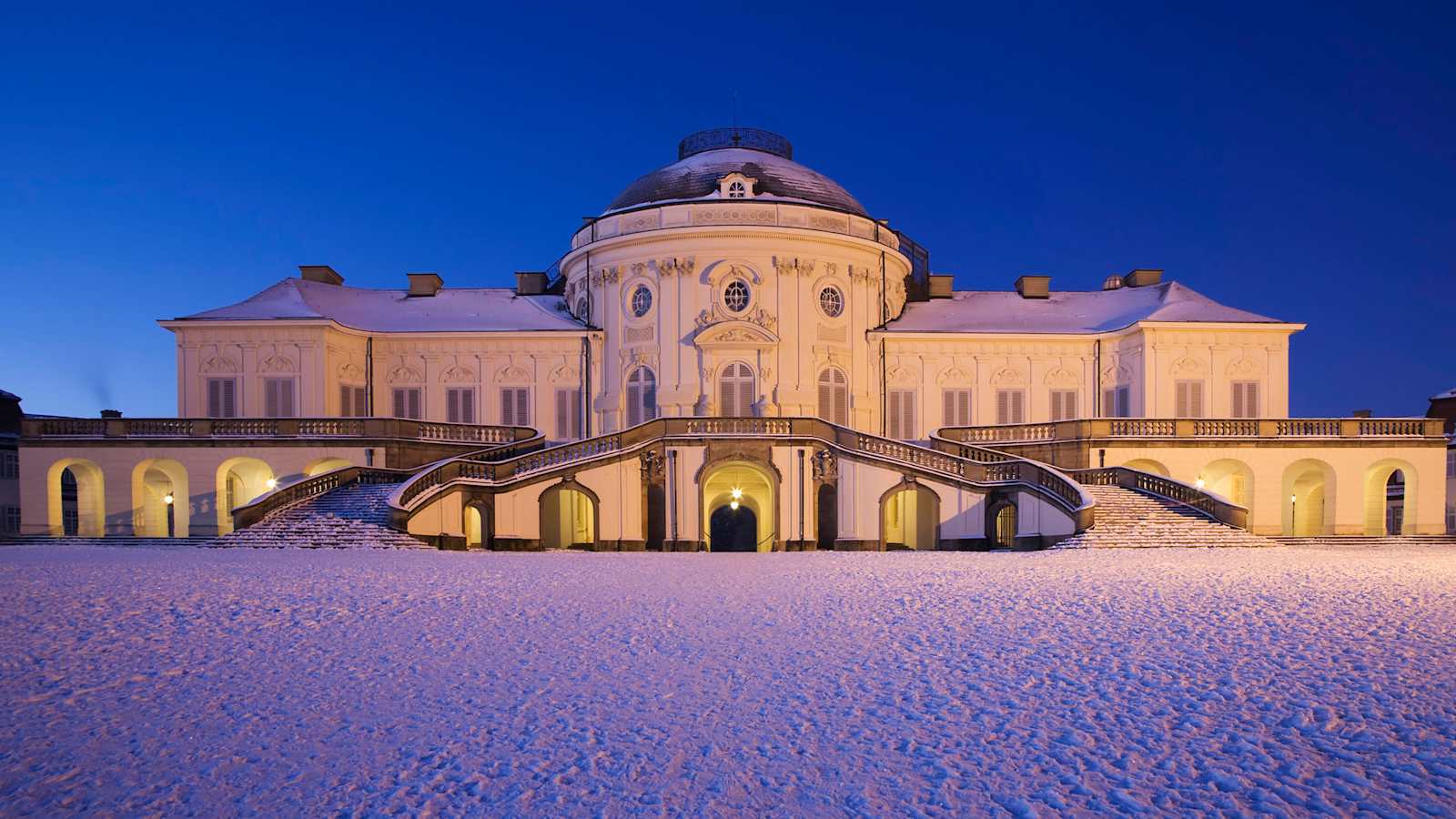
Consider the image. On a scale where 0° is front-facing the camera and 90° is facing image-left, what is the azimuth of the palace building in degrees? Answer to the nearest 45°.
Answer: approximately 0°
